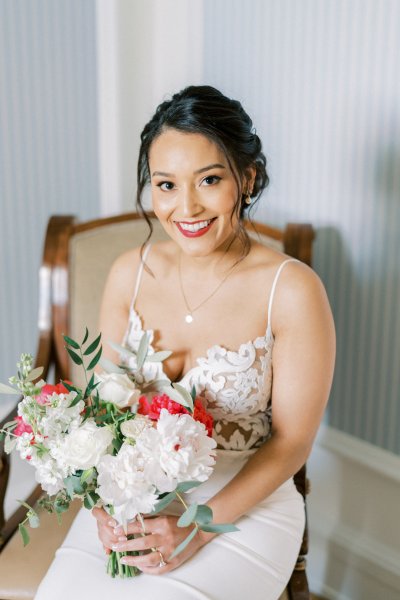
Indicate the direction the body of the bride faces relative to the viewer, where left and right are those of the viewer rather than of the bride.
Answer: facing the viewer and to the left of the viewer
